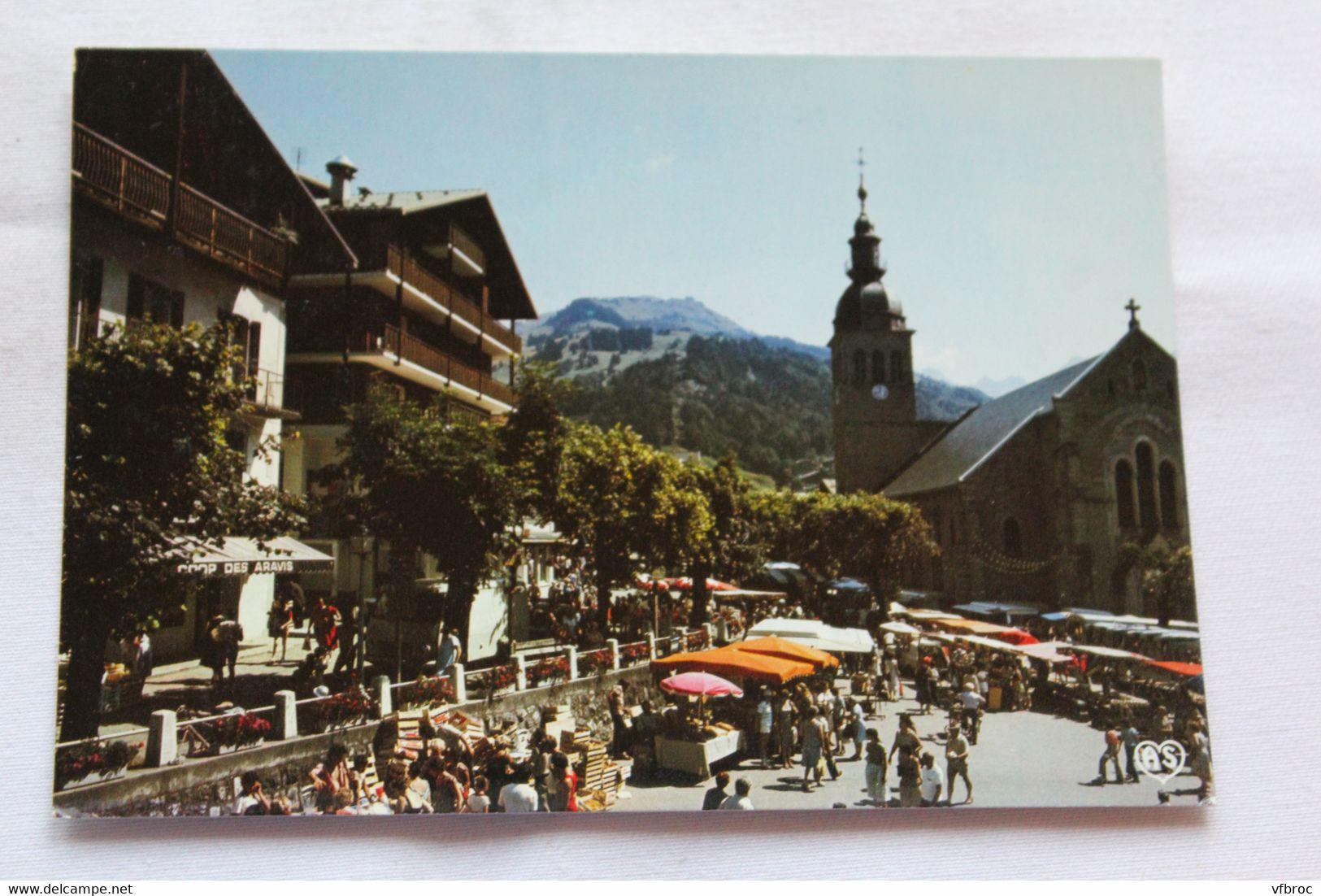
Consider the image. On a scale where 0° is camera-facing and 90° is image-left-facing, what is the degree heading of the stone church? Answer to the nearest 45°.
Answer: approximately 315°
